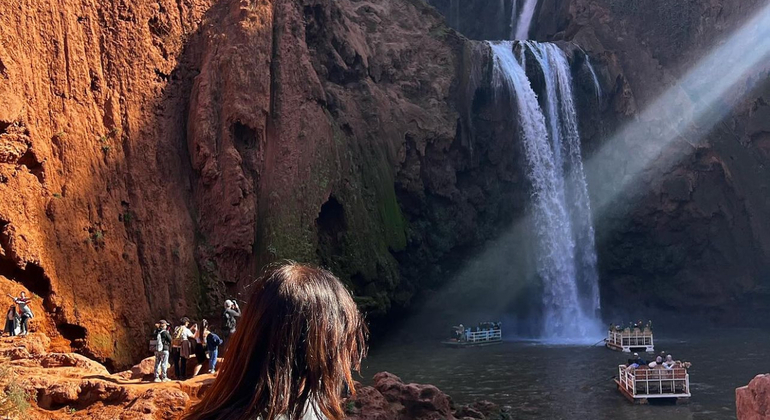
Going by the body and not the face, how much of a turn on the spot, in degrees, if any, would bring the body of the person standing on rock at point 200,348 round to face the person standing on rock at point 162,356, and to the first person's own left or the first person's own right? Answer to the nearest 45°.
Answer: approximately 135° to the first person's own right

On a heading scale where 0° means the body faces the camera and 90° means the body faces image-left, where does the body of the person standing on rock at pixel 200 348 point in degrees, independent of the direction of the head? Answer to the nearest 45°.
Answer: approximately 270°

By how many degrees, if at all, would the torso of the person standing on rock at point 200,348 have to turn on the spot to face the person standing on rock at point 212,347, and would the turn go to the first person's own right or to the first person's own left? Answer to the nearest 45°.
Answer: approximately 90° to the first person's own right

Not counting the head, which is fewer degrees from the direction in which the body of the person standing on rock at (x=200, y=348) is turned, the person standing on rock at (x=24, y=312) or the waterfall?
the waterfall
